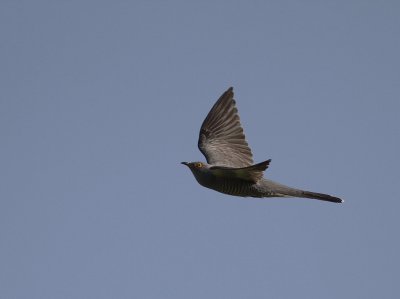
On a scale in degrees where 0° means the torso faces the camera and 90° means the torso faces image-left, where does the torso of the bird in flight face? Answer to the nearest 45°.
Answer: approximately 90°
